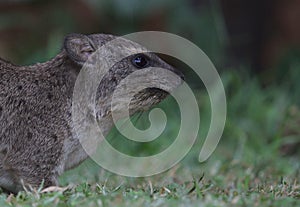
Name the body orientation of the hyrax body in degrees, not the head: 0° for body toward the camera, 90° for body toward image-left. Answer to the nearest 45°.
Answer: approximately 270°
